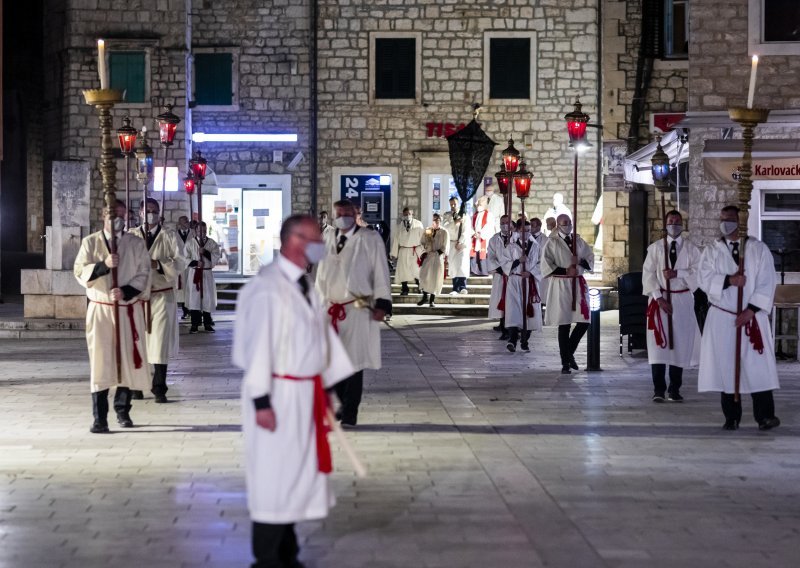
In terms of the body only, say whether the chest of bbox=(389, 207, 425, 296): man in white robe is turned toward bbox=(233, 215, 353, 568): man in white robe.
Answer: yes

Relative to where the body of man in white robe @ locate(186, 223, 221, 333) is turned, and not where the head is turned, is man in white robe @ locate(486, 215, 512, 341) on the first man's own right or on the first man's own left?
on the first man's own left

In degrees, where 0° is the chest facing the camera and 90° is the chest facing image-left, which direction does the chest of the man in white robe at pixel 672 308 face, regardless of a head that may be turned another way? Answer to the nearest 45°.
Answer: approximately 0°

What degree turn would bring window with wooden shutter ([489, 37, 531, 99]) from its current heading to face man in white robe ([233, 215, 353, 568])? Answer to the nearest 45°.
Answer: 0° — it already faces them

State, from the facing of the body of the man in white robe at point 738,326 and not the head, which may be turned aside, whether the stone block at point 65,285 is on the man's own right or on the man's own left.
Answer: on the man's own right

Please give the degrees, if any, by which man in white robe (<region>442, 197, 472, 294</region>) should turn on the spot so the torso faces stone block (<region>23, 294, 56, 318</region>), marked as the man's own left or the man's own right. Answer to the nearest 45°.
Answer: approximately 45° to the man's own right

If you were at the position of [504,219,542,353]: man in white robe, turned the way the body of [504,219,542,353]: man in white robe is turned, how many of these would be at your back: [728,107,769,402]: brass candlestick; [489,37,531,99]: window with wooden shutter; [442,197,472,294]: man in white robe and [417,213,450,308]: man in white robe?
3

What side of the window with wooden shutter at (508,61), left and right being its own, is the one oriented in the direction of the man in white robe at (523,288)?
front

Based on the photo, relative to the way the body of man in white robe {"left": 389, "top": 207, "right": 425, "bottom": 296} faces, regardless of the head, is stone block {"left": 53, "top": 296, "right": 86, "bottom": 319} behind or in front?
in front

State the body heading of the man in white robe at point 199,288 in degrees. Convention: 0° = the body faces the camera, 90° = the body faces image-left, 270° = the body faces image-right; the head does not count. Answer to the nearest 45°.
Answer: approximately 0°
